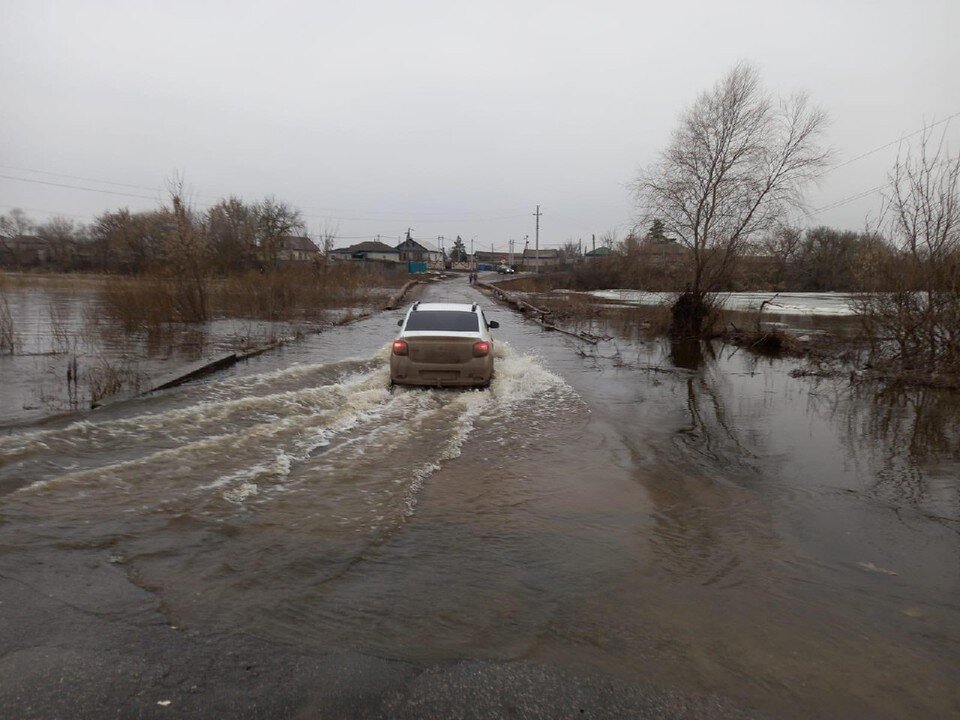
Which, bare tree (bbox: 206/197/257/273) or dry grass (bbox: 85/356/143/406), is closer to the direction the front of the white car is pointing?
the bare tree

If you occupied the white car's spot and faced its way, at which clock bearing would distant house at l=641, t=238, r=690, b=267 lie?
The distant house is roughly at 1 o'clock from the white car.

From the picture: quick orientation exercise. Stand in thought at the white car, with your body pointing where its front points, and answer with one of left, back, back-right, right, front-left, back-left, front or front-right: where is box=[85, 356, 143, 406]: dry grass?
left

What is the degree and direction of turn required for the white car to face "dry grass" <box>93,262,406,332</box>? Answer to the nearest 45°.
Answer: approximately 45° to its left

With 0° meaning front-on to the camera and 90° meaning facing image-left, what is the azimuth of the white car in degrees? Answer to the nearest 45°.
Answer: approximately 180°

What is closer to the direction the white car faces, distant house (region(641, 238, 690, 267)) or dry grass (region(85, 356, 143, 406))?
the distant house

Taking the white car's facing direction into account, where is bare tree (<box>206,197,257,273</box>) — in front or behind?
in front

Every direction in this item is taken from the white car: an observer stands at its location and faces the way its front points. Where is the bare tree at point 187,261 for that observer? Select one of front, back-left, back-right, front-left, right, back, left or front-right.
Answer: front-left
